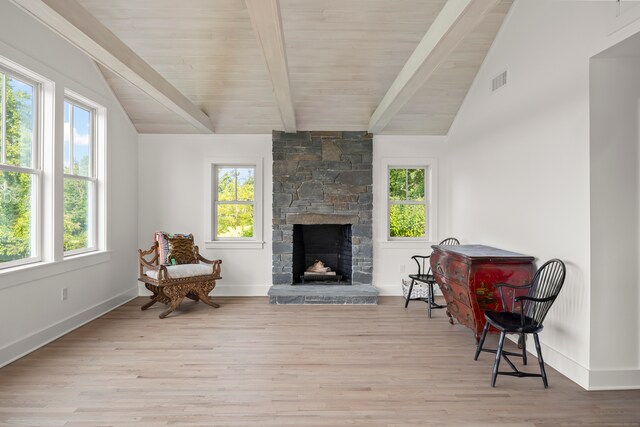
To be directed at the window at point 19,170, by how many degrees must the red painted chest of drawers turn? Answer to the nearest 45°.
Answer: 0° — it already faces it

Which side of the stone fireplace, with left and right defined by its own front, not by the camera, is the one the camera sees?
front

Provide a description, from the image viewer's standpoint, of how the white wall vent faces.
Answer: facing the viewer and to the left of the viewer

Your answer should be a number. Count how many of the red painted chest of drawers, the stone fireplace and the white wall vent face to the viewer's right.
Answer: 0

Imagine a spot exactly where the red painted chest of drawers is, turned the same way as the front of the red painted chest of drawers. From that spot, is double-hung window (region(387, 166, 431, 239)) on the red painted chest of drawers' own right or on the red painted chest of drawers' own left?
on the red painted chest of drawers' own right

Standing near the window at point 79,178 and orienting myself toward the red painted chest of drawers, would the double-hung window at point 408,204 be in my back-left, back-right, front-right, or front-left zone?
front-left

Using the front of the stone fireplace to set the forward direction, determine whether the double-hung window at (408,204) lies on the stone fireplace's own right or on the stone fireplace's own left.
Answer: on the stone fireplace's own left

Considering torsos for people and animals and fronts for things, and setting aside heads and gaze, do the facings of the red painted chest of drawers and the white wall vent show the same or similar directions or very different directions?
same or similar directions

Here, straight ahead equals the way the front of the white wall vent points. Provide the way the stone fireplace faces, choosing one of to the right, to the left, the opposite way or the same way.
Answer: to the left

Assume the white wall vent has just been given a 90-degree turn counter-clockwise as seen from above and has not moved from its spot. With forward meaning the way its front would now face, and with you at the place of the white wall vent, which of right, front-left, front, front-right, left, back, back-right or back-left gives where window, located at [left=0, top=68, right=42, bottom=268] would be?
right

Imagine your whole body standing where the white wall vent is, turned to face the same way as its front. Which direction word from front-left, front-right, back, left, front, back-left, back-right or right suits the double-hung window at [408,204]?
right

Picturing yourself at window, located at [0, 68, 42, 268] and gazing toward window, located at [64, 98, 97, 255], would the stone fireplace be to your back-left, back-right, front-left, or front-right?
front-right

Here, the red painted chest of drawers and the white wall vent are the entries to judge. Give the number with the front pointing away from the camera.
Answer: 0

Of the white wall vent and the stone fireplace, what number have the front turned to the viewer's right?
0
